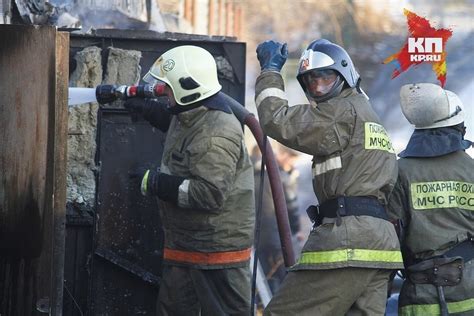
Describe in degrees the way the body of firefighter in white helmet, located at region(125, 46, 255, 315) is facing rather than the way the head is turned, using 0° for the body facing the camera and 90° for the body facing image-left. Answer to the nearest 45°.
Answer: approximately 90°

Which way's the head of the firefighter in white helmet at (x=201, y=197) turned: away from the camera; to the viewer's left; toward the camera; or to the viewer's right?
to the viewer's left

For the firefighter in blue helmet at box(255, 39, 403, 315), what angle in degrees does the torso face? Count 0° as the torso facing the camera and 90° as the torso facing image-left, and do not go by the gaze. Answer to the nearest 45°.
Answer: approximately 90°
